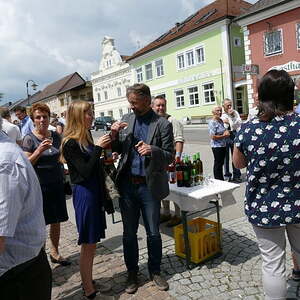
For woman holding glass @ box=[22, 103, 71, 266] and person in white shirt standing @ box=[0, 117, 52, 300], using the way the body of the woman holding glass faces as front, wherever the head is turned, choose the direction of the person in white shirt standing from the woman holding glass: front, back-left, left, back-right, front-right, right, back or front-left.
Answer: front-right

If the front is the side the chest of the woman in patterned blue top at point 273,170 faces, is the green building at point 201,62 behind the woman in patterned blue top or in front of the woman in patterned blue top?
in front

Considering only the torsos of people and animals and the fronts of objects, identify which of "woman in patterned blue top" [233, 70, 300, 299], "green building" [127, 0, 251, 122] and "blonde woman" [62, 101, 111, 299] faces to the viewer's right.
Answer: the blonde woman

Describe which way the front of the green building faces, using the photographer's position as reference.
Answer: facing the viewer and to the left of the viewer

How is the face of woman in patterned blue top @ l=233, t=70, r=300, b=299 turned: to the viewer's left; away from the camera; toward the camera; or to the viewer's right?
away from the camera

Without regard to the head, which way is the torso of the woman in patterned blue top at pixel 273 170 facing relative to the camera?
away from the camera

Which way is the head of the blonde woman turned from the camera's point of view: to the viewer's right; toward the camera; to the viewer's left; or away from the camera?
to the viewer's right

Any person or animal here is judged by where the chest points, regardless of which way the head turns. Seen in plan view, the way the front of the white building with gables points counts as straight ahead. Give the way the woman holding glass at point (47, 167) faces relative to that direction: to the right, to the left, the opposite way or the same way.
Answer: to the left

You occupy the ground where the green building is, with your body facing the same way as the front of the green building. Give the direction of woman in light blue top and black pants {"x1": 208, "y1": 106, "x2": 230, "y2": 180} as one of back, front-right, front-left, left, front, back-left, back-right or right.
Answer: front-left

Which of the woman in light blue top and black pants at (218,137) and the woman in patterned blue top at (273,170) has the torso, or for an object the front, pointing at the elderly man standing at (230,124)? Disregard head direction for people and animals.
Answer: the woman in patterned blue top

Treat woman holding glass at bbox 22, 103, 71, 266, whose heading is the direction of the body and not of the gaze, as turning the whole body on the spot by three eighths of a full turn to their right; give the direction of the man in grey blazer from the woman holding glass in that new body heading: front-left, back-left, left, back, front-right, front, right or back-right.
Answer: back-left

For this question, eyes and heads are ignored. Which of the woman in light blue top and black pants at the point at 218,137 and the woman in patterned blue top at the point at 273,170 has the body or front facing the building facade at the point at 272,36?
the woman in patterned blue top

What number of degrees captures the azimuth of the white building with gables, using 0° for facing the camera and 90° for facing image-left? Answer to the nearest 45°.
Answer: approximately 45°

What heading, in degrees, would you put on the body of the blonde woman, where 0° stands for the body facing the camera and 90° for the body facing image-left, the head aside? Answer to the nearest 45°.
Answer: approximately 270°

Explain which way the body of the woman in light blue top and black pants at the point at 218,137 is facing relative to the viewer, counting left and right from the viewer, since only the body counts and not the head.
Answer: facing the viewer and to the right of the viewer

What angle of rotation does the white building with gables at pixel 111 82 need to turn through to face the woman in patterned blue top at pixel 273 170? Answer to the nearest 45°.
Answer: approximately 45° to its left

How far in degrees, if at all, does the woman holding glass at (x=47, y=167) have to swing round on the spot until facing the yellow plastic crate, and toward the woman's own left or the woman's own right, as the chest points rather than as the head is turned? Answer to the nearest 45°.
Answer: approximately 45° to the woman's own left
